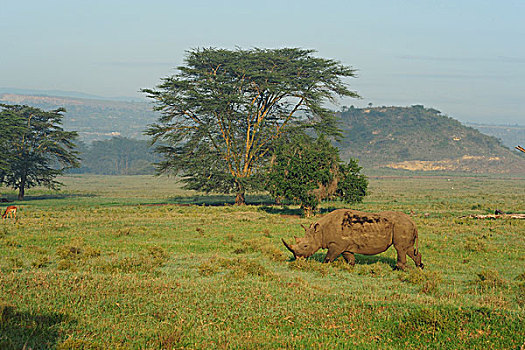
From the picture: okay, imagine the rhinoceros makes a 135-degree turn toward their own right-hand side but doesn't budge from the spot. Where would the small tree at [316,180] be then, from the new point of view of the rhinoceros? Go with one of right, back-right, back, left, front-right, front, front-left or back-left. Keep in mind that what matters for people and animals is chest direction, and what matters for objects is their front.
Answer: front-left

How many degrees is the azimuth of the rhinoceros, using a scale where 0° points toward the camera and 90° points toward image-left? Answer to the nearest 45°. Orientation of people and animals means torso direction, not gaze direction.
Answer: approximately 90°

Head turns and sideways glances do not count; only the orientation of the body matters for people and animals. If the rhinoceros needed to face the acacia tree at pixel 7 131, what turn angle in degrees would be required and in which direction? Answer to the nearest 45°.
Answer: approximately 45° to its right

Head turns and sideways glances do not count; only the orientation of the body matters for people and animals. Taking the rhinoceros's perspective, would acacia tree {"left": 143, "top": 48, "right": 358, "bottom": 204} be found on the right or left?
on its right
